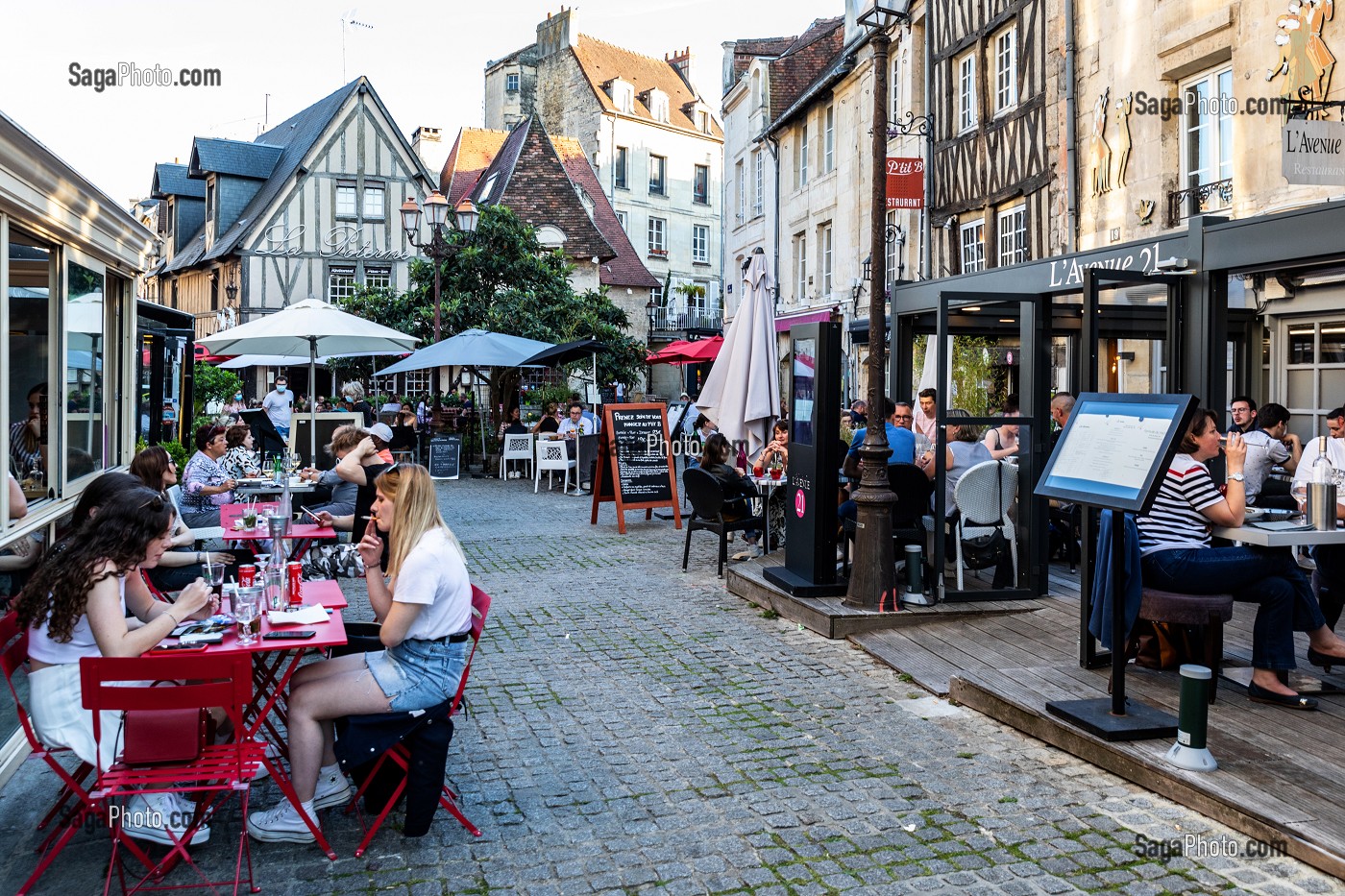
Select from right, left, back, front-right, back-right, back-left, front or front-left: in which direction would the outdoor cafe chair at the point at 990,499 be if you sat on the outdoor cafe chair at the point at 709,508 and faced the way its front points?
right

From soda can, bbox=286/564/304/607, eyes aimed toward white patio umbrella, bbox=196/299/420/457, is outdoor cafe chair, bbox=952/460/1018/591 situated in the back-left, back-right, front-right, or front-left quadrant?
front-right

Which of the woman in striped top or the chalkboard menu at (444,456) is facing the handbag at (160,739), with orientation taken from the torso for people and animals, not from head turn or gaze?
the chalkboard menu

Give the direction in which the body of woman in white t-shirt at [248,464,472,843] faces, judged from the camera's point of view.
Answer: to the viewer's left

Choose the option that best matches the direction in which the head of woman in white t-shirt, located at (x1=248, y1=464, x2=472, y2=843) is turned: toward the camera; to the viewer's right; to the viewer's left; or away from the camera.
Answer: to the viewer's left

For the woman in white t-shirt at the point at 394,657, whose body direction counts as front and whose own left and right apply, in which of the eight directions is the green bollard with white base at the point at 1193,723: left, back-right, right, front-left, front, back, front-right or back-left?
back

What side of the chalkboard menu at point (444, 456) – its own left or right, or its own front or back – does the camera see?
front

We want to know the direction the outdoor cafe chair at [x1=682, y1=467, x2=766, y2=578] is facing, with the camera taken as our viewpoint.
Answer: facing away from the viewer and to the right of the viewer

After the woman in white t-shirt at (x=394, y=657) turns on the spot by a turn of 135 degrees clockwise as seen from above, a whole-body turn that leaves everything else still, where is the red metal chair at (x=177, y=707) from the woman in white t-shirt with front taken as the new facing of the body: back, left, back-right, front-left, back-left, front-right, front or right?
back

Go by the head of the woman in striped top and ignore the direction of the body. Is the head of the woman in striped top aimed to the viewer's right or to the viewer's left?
to the viewer's right

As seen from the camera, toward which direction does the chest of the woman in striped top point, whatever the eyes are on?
to the viewer's right

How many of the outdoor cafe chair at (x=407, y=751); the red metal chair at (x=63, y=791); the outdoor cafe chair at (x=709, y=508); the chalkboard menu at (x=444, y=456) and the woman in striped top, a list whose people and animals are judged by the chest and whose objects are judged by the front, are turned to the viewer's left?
1

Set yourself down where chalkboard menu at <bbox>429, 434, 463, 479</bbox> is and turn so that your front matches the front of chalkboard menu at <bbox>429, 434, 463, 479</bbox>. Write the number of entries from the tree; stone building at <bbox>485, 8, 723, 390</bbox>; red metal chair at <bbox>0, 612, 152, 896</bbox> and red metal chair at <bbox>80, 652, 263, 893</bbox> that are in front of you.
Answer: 2

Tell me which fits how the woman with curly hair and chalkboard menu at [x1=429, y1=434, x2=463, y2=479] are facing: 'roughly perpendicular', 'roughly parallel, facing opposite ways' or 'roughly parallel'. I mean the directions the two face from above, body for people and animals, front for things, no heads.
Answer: roughly perpendicular

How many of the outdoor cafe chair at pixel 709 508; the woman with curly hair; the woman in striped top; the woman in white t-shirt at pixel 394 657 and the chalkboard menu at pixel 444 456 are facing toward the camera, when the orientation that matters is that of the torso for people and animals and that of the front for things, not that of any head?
1

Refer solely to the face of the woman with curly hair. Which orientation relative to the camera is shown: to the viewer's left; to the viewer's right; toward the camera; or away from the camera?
to the viewer's right

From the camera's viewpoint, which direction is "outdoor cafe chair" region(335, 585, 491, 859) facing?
to the viewer's left
